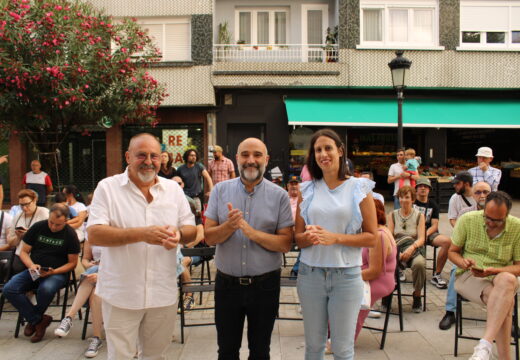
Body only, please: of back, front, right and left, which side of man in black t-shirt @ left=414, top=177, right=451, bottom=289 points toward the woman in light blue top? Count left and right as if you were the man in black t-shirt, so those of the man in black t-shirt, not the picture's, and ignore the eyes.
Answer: front

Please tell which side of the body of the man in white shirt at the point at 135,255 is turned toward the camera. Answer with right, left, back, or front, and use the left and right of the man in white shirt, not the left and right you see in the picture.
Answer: front

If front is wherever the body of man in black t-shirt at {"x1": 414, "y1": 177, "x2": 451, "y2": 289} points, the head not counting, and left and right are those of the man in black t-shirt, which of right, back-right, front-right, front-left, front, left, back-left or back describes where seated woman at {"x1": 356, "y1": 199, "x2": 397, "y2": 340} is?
front

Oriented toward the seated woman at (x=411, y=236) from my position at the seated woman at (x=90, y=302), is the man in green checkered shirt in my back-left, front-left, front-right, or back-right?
front-right

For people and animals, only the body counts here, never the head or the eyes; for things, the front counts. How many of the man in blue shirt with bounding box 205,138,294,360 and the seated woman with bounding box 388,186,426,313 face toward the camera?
2

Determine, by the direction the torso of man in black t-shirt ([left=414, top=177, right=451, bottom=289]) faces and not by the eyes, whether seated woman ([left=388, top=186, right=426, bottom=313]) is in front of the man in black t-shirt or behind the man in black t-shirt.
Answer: in front

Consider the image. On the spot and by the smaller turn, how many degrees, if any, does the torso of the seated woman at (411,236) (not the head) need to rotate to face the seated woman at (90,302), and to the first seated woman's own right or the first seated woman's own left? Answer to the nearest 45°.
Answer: approximately 45° to the first seated woman's own right

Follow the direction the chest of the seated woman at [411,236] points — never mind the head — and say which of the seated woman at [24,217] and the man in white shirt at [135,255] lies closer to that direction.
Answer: the man in white shirt

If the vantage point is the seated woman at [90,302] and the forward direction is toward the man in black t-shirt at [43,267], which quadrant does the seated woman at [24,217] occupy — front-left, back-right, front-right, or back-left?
front-right

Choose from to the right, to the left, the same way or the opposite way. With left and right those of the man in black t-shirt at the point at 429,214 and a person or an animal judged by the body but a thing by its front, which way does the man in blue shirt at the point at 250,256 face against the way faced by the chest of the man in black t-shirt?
the same way

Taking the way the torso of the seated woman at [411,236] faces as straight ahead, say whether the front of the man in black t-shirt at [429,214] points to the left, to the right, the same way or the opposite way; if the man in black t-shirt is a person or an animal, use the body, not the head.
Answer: the same way

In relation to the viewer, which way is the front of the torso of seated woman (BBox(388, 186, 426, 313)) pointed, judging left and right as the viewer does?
facing the viewer

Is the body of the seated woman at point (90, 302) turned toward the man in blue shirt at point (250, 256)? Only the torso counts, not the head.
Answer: no

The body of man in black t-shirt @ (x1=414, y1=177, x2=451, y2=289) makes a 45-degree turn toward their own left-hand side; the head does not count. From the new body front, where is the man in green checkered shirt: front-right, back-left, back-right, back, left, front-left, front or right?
front-right

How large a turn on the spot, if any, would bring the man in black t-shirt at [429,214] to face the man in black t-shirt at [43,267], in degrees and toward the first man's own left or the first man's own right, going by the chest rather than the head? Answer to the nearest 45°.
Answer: approximately 45° to the first man's own right

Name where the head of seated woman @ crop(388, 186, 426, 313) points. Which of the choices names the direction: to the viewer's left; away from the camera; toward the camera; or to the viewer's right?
toward the camera

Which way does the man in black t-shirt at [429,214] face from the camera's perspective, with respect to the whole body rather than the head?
toward the camera

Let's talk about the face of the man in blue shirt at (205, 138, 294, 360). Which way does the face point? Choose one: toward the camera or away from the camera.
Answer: toward the camera
